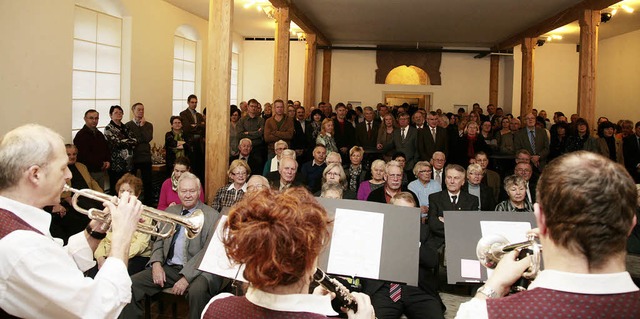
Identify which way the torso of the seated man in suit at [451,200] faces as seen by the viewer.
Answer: toward the camera

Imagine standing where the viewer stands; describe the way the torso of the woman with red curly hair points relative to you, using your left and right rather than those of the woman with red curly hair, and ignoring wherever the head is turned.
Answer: facing away from the viewer and to the right of the viewer

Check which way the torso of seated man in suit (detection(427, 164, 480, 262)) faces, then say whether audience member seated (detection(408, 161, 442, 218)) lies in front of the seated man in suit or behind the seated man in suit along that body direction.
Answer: behind

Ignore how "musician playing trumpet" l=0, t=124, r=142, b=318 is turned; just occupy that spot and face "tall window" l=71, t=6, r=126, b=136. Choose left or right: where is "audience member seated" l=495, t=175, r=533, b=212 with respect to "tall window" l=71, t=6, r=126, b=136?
right

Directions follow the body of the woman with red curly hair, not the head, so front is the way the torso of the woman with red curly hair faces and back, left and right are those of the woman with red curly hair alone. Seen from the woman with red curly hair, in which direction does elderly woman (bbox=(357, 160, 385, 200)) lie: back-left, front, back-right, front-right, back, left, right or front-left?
front-left

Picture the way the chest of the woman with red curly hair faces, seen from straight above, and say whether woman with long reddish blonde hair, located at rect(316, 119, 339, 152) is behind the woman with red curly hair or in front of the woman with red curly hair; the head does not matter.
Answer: in front

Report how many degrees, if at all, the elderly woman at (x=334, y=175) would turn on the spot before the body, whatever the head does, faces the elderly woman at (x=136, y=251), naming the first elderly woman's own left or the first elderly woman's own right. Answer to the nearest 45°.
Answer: approximately 45° to the first elderly woman's own right

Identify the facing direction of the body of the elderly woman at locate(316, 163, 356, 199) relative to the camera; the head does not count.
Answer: toward the camera
